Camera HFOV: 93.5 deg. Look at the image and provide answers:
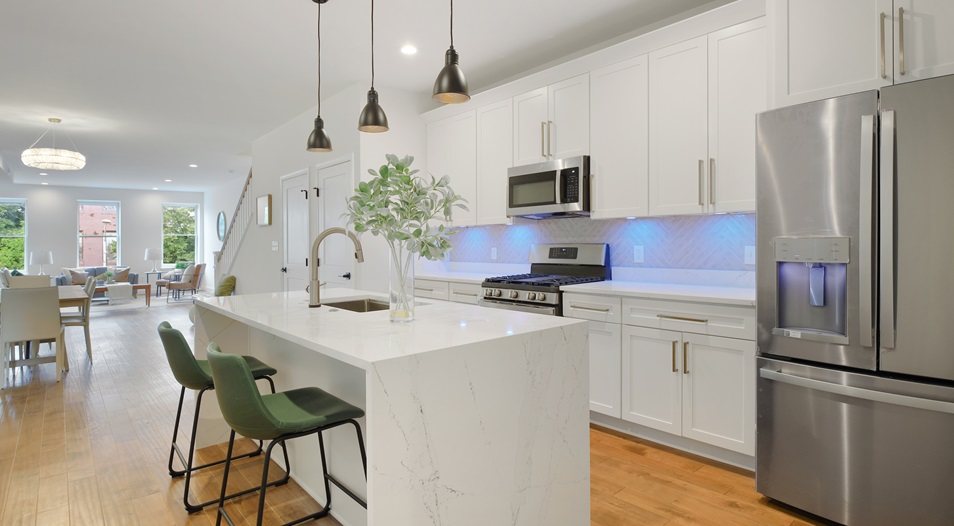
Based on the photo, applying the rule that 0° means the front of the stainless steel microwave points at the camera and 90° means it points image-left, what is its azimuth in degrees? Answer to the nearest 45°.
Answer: approximately 45°

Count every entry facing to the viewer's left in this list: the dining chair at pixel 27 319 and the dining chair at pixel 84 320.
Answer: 1

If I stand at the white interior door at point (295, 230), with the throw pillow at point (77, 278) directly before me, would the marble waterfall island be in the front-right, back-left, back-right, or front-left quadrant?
back-left

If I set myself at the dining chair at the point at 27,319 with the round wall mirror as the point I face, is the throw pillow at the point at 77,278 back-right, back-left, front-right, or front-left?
front-left

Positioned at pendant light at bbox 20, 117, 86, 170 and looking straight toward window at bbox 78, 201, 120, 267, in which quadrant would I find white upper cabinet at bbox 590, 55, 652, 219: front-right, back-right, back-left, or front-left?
back-right

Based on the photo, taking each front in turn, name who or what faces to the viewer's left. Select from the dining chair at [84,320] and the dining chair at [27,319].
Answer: the dining chair at [84,320]

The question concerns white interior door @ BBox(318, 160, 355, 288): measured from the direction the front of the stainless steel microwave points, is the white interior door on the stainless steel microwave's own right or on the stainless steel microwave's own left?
on the stainless steel microwave's own right

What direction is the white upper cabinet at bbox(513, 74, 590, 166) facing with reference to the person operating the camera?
facing the viewer and to the left of the viewer

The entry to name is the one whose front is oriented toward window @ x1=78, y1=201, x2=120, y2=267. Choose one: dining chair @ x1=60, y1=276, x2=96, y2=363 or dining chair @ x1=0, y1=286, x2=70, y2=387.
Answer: dining chair @ x1=0, y1=286, x2=70, y2=387

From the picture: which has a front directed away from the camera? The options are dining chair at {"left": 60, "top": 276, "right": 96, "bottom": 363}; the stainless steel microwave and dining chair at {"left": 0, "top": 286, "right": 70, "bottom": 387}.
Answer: dining chair at {"left": 0, "top": 286, "right": 70, "bottom": 387}

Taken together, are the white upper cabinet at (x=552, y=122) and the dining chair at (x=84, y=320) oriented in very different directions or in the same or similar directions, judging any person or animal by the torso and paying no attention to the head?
same or similar directions

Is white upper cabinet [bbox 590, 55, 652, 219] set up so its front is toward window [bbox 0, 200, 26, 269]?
no

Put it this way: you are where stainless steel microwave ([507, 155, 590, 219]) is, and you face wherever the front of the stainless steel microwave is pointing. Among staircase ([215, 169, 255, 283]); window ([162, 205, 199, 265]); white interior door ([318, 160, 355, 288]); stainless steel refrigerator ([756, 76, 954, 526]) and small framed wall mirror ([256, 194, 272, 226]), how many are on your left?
1

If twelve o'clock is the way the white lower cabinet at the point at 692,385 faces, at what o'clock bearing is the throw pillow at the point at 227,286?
The throw pillow is roughly at 2 o'clock from the white lower cabinet.

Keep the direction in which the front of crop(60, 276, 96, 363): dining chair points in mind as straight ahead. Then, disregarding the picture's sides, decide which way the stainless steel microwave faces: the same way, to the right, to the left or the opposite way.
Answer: the same way

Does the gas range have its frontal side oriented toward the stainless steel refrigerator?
no

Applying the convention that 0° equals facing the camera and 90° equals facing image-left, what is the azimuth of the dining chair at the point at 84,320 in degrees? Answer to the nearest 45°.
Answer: approximately 90°

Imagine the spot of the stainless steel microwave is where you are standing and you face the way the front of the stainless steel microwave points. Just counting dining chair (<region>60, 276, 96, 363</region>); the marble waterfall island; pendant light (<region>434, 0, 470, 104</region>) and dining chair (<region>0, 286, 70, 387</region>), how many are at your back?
0

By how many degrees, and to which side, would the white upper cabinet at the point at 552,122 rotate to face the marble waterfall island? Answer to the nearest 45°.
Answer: approximately 45° to its left
